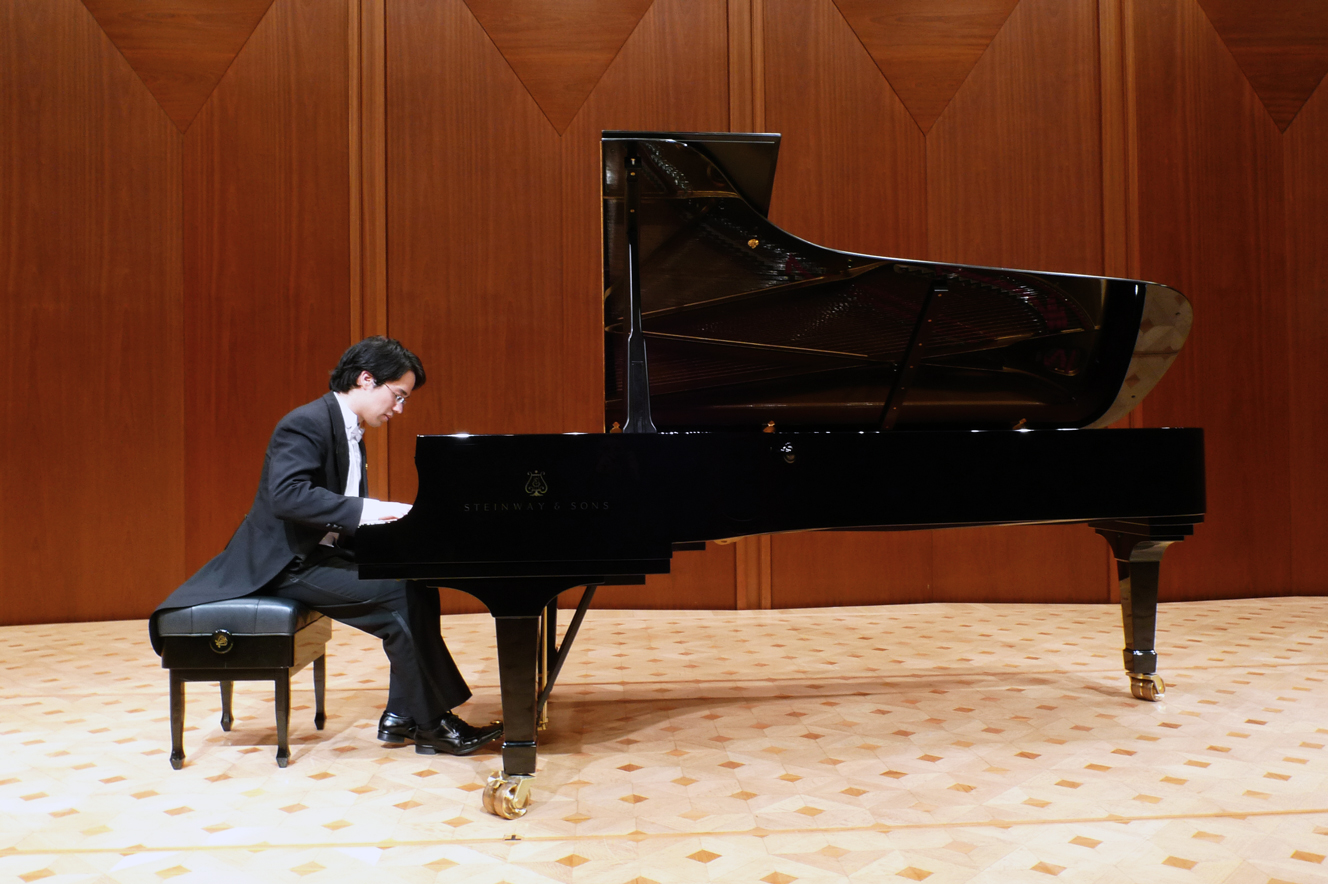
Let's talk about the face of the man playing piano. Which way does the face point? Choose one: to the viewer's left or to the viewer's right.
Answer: to the viewer's right

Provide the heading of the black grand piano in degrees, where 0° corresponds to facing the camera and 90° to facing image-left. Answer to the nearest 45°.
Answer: approximately 90°

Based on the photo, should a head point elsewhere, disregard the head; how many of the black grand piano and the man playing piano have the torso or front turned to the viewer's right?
1

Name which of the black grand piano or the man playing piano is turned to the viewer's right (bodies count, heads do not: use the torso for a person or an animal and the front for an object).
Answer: the man playing piano

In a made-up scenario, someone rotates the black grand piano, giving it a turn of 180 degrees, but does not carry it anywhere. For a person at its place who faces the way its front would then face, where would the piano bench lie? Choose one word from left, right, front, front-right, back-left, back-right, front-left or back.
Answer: back

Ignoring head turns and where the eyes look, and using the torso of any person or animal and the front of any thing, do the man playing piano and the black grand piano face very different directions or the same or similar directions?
very different directions

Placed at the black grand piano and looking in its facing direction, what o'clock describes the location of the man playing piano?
The man playing piano is roughly at 12 o'clock from the black grand piano.

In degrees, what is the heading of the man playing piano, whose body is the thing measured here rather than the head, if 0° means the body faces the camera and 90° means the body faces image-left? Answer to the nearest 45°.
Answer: approximately 270°
